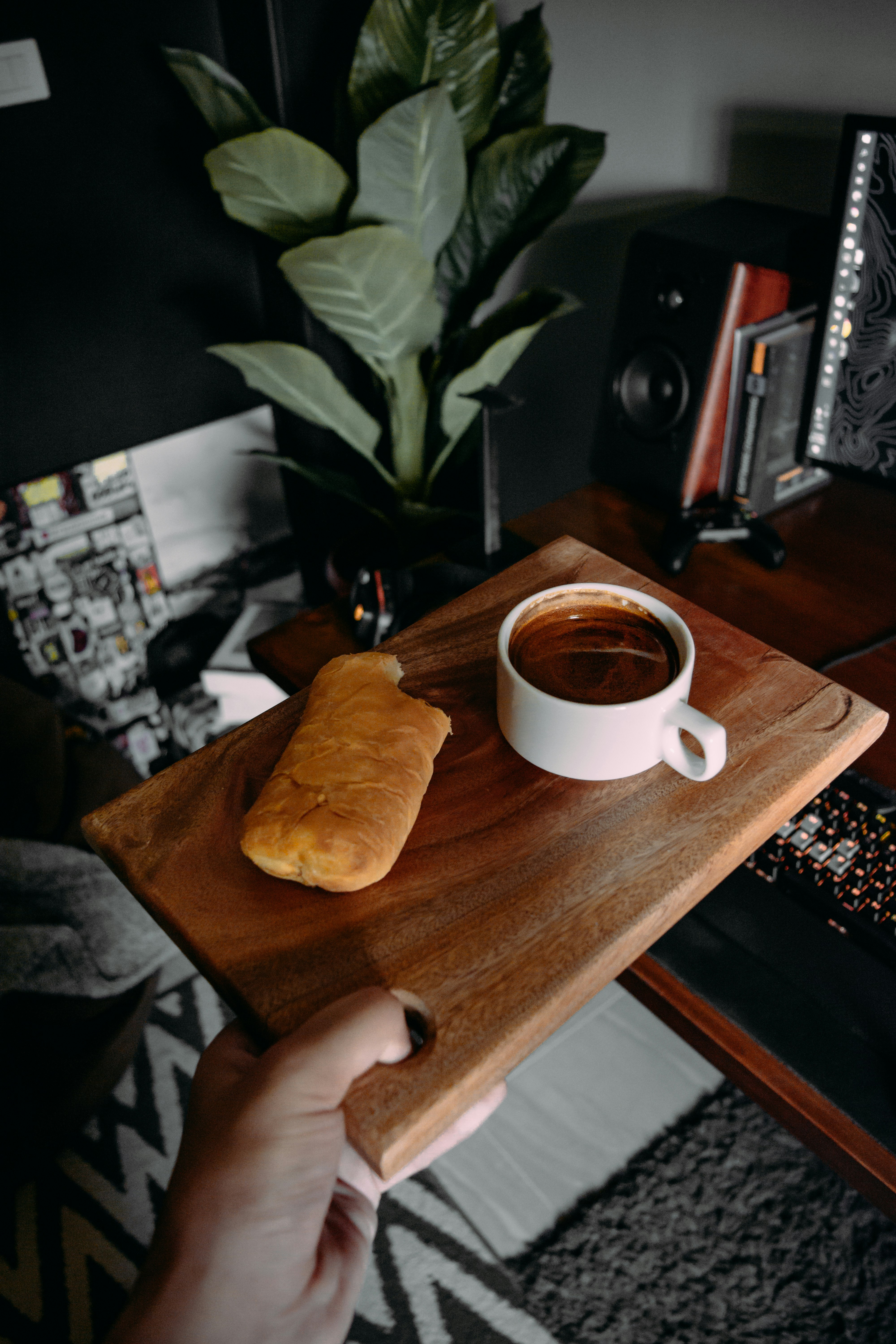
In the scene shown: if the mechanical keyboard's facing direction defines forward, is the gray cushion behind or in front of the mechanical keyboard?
in front

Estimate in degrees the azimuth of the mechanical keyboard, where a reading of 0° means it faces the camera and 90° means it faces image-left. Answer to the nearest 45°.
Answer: approximately 45°

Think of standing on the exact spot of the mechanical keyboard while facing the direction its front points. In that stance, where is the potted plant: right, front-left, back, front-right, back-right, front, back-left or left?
right
